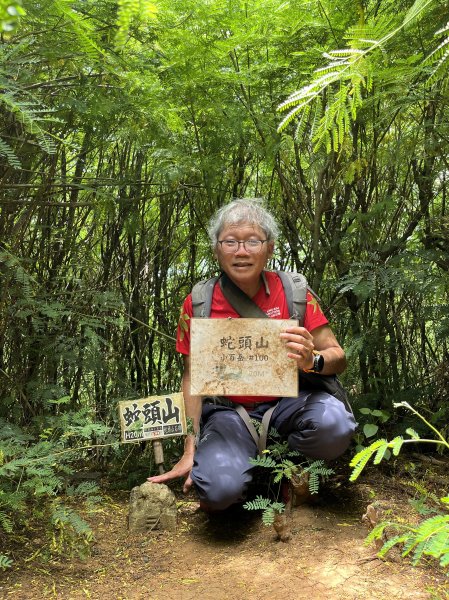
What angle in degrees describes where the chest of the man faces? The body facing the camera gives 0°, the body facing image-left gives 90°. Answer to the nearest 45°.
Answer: approximately 0°

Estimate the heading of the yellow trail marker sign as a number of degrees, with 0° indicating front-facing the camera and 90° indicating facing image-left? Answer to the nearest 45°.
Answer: approximately 0°

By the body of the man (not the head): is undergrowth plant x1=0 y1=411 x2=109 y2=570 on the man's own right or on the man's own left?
on the man's own right

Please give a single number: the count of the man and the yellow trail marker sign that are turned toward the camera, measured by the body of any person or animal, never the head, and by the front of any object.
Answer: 2
